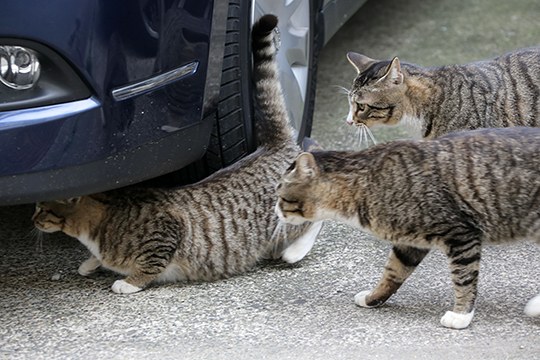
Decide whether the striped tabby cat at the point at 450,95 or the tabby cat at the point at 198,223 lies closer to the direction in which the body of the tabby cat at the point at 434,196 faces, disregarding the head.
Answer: the tabby cat

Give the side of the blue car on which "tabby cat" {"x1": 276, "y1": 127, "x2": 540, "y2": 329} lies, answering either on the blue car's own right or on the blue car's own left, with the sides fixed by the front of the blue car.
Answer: on the blue car's own left

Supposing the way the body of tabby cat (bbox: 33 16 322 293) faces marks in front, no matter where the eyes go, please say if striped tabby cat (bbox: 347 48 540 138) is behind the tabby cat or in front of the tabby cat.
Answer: behind

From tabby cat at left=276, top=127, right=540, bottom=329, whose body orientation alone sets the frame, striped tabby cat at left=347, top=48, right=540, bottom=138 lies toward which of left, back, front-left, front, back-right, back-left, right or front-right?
right

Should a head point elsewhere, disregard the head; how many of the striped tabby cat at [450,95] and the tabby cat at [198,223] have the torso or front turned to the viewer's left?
2

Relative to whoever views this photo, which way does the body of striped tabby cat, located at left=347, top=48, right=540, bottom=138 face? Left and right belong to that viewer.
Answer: facing to the left of the viewer

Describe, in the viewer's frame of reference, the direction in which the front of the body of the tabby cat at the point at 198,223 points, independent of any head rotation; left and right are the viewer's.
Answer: facing to the left of the viewer

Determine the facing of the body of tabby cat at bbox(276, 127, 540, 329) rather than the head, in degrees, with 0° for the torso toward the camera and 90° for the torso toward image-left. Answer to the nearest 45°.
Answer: approximately 90°

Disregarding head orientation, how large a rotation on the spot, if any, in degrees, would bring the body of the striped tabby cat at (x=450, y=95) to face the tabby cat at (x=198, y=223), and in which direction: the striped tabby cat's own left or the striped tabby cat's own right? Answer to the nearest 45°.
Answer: approximately 45° to the striped tabby cat's own left

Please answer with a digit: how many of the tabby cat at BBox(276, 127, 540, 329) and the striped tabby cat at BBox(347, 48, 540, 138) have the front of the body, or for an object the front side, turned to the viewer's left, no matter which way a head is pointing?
2

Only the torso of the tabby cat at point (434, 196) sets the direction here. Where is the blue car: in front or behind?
in front
